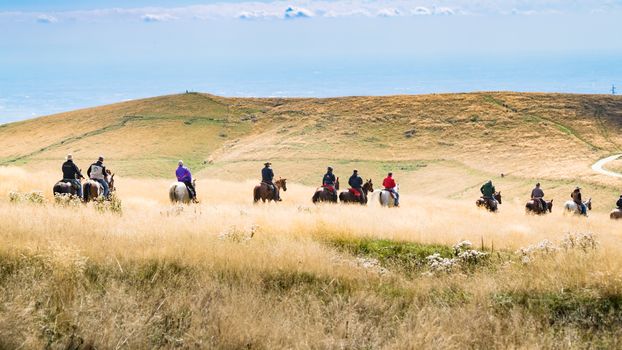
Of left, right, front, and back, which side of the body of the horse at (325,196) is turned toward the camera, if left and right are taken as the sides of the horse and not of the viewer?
right

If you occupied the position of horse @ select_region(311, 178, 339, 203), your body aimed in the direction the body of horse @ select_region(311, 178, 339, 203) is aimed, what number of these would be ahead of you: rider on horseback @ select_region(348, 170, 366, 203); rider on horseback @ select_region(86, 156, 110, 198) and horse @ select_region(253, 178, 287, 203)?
1

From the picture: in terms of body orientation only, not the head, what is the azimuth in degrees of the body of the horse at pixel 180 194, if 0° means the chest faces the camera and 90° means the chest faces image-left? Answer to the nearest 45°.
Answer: approximately 225°

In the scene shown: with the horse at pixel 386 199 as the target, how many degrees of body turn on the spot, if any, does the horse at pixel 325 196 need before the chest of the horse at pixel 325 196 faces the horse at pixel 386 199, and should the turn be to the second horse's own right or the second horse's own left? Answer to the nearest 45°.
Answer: approximately 45° to the second horse's own right

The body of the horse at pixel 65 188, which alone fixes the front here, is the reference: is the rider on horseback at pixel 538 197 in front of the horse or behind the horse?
in front

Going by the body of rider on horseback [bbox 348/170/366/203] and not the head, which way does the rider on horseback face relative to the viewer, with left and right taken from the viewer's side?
facing to the right of the viewer

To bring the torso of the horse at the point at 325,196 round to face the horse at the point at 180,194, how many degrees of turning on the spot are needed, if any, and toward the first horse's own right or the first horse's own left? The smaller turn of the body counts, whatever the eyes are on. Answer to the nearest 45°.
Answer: approximately 135° to the first horse's own left

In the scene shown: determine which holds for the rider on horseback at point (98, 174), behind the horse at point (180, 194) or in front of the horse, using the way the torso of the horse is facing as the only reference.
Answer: behind

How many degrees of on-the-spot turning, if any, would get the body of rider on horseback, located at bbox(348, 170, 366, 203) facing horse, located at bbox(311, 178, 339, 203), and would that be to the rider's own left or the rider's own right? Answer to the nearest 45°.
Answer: approximately 180°
